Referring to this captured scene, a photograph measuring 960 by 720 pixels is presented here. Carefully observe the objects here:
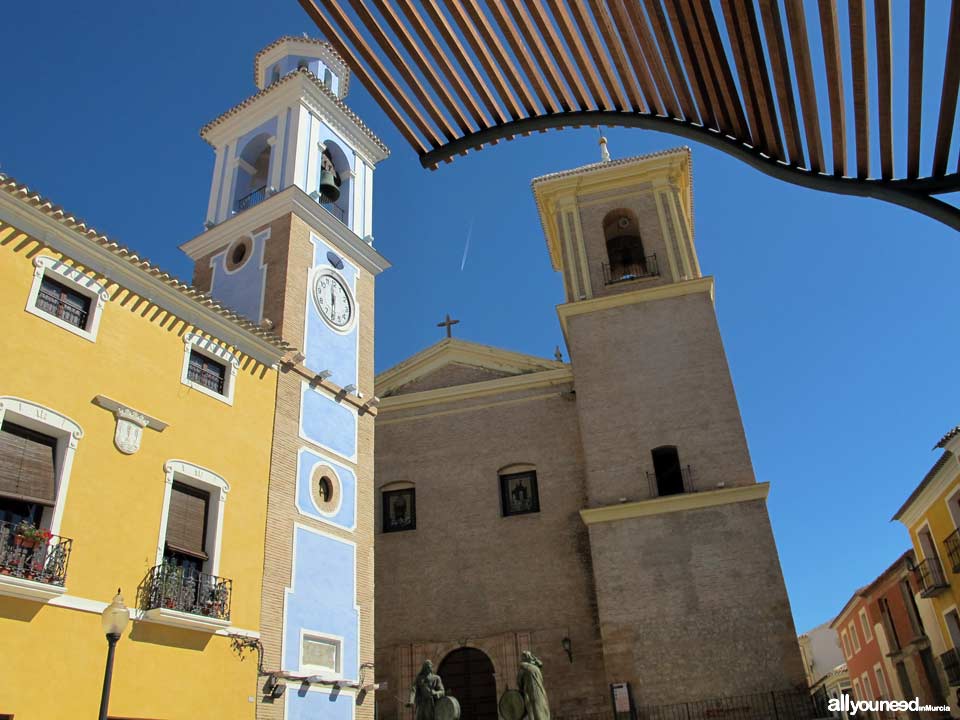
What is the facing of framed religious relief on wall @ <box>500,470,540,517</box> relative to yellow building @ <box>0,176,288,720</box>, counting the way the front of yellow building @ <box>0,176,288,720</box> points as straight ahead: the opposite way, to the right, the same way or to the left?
to the right

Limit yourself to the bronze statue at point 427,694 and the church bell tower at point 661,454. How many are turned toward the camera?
2

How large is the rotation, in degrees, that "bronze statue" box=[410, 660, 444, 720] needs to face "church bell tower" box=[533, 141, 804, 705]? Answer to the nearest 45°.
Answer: approximately 135° to its left

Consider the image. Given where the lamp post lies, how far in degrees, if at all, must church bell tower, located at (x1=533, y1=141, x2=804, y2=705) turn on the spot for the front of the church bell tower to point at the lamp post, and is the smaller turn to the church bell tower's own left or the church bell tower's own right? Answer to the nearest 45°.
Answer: approximately 45° to the church bell tower's own right

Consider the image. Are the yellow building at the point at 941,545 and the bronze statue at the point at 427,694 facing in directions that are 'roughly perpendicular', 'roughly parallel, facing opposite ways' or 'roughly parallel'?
roughly perpendicular

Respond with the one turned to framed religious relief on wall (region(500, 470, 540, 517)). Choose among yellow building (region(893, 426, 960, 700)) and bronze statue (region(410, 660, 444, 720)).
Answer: the yellow building

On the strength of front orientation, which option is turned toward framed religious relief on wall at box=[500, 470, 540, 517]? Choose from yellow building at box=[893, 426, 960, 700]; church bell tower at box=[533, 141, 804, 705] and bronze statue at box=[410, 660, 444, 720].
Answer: the yellow building

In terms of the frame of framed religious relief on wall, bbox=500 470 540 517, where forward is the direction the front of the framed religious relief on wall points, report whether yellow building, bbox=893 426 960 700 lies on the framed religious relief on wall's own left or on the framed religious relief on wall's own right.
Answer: on the framed religious relief on wall's own left

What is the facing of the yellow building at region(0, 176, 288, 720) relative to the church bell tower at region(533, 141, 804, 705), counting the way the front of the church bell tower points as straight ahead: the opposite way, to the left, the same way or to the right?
to the left

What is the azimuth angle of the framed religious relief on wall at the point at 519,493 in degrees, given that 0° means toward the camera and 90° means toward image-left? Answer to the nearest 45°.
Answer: approximately 0°

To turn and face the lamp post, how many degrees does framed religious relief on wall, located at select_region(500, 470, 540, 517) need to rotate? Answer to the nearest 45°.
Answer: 0° — it already faces it

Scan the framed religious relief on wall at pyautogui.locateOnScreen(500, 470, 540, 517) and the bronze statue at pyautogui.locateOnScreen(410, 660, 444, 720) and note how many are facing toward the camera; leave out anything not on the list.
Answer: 2
